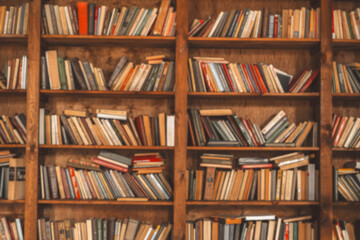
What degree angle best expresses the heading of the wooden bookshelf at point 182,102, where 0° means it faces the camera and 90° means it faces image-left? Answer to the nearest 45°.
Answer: approximately 0°
